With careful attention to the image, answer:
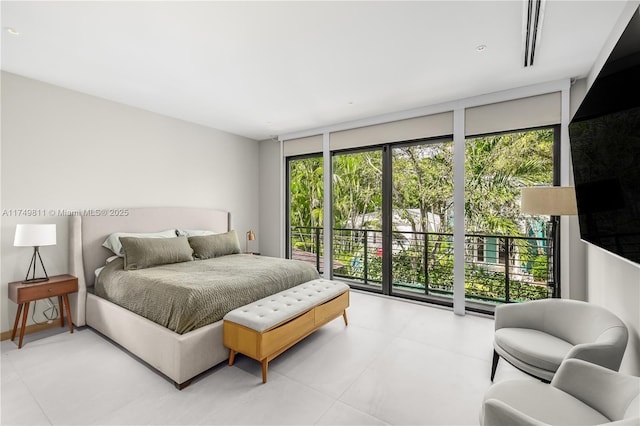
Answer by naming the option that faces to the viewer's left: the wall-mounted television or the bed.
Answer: the wall-mounted television

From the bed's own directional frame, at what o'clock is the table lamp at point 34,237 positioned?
The table lamp is roughly at 5 o'clock from the bed.

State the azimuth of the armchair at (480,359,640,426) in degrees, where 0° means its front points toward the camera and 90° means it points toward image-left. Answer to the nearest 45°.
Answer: approximately 135°

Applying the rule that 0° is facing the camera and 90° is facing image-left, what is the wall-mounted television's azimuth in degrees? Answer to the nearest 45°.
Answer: approximately 90°

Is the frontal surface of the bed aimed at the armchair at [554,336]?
yes

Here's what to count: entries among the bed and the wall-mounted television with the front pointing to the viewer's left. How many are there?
1

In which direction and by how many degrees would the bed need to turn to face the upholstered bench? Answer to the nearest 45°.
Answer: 0° — it already faces it

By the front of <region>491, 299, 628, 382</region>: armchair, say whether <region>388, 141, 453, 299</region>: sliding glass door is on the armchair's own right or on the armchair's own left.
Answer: on the armchair's own right
